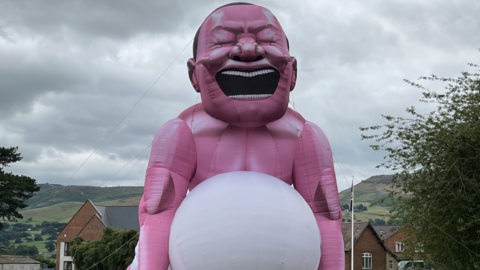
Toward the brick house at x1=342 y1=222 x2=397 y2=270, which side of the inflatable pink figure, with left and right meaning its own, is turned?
back

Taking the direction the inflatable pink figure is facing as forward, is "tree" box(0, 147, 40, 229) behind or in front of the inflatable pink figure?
behind

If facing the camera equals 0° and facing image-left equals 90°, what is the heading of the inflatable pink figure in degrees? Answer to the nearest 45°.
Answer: approximately 0°

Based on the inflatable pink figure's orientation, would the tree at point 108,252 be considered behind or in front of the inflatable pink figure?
behind

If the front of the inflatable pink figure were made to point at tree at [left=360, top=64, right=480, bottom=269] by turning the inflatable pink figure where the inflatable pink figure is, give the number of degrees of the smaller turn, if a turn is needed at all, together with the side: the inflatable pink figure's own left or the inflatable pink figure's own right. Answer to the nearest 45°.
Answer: approximately 135° to the inflatable pink figure's own left
